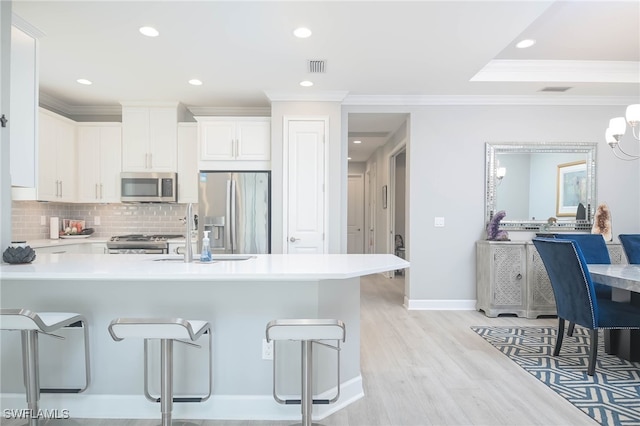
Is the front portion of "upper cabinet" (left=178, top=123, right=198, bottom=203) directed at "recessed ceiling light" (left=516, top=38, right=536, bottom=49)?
no

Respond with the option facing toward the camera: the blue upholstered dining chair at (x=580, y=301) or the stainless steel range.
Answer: the stainless steel range

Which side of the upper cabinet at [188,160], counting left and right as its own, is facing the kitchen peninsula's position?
front

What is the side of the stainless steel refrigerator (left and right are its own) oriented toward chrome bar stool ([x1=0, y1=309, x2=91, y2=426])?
front

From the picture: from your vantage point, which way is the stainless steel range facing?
toward the camera

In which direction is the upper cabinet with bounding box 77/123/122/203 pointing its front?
toward the camera

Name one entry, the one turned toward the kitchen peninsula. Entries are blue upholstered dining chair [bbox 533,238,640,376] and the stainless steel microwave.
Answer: the stainless steel microwave

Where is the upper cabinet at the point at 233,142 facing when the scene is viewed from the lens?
facing the viewer

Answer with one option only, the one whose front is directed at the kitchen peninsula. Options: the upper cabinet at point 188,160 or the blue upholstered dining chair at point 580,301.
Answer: the upper cabinet

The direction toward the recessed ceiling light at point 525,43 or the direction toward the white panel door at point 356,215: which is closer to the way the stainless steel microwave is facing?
the recessed ceiling light

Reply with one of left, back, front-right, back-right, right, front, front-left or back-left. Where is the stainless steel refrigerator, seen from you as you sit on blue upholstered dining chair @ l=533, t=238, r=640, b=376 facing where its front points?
back-left

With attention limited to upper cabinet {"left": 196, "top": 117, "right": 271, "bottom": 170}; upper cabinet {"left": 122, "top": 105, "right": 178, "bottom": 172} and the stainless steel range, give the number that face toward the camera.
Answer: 3

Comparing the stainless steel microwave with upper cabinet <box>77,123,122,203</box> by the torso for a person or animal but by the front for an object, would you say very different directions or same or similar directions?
same or similar directions

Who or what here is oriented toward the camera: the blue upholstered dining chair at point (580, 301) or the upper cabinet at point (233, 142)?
the upper cabinet

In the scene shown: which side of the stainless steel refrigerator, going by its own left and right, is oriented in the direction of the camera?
front

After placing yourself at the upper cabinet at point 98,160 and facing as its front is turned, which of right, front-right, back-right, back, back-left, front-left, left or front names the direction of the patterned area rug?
front-left

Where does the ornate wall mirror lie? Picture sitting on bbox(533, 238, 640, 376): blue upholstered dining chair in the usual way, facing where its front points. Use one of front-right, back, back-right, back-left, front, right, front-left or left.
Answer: front-left

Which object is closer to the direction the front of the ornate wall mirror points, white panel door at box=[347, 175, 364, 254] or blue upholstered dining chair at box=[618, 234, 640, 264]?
the blue upholstered dining chair

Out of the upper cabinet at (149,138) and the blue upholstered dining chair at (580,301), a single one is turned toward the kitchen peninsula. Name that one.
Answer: the upper cabinet

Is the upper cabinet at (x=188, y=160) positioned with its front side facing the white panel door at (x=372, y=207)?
no

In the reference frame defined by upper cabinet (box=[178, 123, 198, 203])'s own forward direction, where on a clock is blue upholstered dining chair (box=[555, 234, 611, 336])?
The blue upholstered dining chair is roughly at 10 o'clock from the upper cabinet.
